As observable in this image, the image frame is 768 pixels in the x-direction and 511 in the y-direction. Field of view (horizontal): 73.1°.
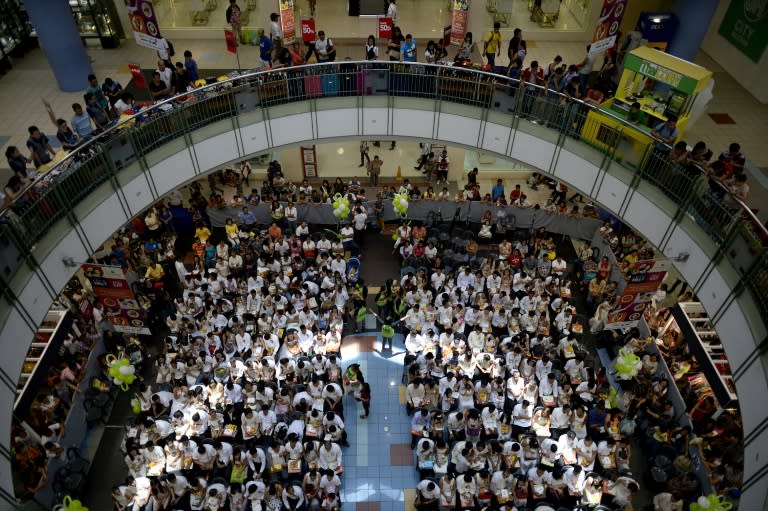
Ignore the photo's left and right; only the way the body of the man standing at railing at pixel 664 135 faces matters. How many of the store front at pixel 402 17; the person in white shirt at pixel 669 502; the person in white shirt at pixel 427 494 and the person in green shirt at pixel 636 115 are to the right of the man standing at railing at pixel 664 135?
2

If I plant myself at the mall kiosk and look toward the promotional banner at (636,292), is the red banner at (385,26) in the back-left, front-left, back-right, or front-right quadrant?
back-right

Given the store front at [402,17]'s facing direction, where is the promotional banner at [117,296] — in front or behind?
in front

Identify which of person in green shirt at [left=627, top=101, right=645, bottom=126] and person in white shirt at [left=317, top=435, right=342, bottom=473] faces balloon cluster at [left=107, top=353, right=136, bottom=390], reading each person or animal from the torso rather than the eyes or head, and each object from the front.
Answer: the person in green shirt

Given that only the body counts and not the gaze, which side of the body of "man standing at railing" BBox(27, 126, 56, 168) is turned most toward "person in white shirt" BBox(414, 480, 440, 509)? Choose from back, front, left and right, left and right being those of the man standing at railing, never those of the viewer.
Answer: front

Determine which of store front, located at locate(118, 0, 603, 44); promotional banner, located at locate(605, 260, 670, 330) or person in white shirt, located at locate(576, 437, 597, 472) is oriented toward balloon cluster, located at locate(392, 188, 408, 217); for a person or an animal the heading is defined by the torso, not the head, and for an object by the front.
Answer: the store front

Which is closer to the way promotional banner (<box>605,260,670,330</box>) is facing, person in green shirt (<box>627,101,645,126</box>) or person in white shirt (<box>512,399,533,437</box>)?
the person in white shirt

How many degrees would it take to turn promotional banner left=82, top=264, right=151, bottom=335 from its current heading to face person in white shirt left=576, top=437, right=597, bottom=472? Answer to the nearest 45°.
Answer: approximately 45° to its left

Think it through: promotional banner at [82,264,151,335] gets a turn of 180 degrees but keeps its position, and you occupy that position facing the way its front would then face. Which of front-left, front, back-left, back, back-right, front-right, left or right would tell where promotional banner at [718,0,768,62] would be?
right
